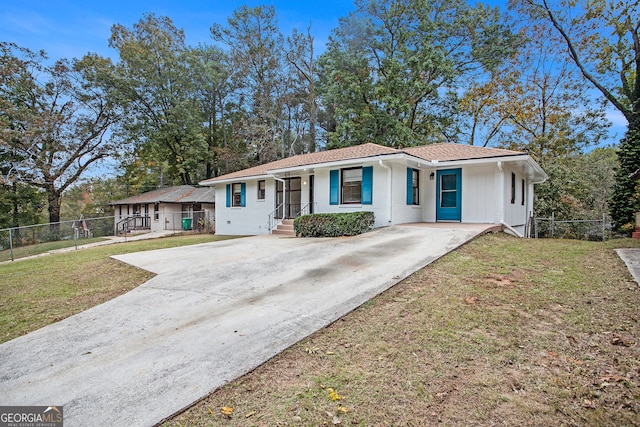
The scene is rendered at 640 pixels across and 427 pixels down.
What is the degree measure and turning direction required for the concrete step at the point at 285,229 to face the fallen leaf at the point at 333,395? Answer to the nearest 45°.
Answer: approximately 45° to its left

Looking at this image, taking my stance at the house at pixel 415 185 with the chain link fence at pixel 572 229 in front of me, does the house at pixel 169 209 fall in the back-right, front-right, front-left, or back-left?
back-left

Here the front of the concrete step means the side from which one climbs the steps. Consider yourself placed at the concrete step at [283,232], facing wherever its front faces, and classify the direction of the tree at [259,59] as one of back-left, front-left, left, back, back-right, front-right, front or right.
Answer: back-right

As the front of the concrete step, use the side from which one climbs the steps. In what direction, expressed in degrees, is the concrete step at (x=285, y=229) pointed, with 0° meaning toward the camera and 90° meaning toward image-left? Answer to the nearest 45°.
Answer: approximately 45°

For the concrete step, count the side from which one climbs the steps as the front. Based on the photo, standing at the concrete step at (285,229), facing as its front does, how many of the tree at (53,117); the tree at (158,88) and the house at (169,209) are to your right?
3
